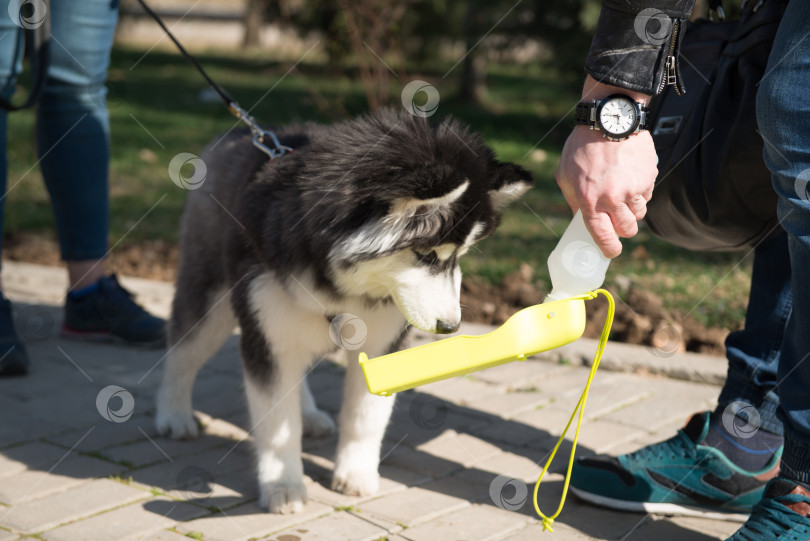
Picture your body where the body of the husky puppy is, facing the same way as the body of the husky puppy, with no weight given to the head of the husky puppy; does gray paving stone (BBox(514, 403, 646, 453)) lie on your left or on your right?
on your left

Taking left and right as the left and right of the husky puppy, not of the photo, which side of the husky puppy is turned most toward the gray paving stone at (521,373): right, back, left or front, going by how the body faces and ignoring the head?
left

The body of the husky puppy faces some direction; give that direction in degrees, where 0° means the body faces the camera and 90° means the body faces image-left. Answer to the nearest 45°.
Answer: approximately 315°

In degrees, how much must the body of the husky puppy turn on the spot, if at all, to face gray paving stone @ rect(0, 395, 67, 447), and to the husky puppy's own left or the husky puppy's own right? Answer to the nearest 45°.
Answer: approximately 180°

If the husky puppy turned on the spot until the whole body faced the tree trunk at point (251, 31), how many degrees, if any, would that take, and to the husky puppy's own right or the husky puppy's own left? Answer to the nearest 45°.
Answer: approximately 135° to the husky puppy's own left

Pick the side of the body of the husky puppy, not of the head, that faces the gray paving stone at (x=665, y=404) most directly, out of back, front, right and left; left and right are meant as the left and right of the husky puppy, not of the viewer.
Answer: left
